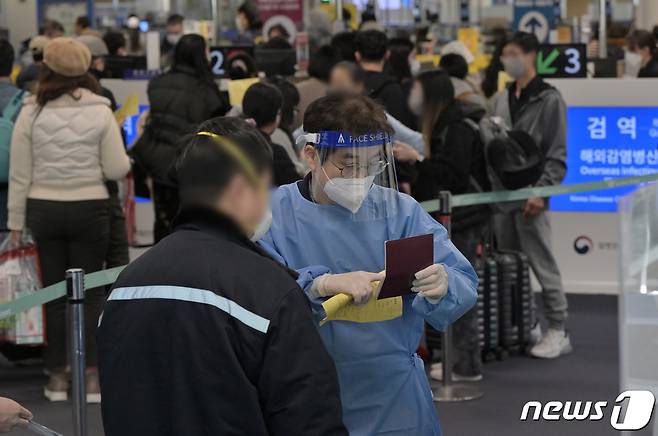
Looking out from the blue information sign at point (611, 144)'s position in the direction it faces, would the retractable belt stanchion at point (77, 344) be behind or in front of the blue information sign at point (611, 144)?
in front

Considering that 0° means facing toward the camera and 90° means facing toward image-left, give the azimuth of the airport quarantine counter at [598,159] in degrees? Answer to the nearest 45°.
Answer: approximately 0°

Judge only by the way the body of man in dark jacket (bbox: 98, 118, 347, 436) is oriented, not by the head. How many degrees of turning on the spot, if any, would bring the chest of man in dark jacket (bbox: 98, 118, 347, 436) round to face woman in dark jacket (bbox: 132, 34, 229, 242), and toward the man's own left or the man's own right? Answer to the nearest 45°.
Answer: approximately 45° to the man's own left

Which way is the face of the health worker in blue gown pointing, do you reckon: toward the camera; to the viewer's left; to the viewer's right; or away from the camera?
toward the camera

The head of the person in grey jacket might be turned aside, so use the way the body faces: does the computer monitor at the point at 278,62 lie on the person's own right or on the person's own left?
on the person's own right

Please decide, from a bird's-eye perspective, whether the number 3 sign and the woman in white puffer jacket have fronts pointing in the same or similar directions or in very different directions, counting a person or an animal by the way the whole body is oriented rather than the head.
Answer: very different directions

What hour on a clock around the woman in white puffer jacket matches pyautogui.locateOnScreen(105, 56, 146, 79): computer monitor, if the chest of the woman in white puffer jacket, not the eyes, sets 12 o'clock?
The computer monitor is roughly at 12 o'clock from the woman in white puffer jacket.

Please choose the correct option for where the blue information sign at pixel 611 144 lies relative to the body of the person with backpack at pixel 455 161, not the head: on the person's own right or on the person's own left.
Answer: on the person's own right

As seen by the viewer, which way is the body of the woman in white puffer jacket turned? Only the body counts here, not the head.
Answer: away from the camera

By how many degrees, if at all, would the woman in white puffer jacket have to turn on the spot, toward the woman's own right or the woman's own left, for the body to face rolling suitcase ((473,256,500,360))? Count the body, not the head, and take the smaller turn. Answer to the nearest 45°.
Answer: approximately 90° to the woman's own right

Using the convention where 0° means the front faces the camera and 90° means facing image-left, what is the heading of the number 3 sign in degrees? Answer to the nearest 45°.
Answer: approximately 0°

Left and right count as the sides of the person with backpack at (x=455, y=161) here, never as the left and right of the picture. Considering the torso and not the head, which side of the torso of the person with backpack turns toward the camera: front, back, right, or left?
left

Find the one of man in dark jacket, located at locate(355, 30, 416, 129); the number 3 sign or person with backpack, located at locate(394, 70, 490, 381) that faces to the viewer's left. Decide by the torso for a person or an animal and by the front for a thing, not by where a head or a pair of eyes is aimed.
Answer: the person with backpack

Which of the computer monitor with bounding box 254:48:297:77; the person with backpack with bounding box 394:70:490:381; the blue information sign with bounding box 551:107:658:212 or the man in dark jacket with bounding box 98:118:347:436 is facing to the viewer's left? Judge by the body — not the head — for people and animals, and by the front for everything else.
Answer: the person with backpack

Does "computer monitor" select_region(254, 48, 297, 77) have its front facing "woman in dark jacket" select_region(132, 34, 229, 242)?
no

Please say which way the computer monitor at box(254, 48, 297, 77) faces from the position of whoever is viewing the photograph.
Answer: facing away from the viewer
